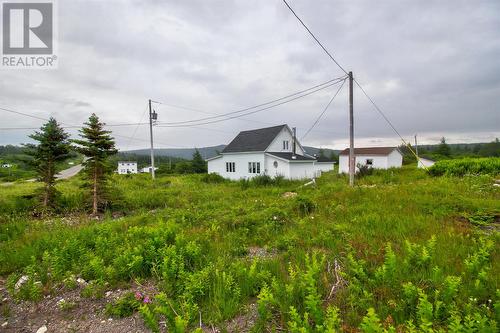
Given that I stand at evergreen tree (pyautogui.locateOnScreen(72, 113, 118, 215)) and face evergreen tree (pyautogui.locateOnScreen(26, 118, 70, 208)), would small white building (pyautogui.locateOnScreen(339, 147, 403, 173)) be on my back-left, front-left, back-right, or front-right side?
back-right

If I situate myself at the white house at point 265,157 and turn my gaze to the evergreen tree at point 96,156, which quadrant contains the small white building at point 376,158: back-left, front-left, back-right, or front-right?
back-left

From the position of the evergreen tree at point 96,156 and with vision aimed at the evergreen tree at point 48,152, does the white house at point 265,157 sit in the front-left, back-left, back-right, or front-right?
back-right
